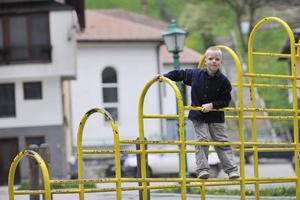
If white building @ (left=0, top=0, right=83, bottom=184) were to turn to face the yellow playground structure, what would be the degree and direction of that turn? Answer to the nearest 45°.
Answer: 0° — it already faces it

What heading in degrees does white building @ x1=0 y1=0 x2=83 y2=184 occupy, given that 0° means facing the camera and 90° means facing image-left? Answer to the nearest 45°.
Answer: approximately 0°
